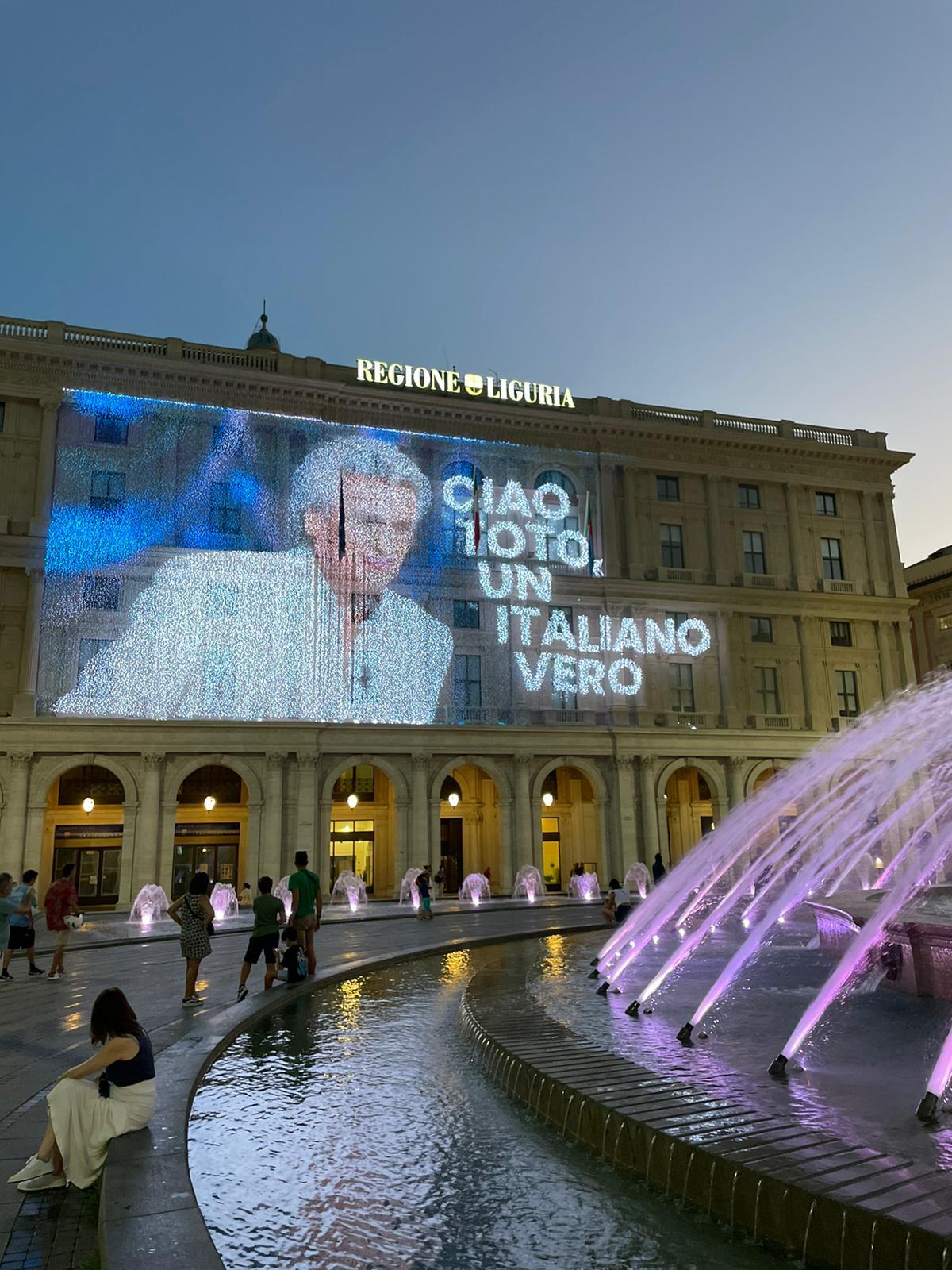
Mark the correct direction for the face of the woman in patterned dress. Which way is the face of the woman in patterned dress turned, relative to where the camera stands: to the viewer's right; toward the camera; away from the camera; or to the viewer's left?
away from the camera

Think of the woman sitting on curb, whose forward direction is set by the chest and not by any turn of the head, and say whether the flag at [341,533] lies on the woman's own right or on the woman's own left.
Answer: on the woman's own right

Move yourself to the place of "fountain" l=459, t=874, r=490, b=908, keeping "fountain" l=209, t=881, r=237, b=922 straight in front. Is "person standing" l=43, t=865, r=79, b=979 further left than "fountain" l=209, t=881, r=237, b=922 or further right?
left

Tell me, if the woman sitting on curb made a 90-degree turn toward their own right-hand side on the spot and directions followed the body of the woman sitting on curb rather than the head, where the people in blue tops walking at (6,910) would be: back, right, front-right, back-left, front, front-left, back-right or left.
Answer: front

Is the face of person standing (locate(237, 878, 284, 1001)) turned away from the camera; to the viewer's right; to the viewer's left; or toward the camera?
away from the camera

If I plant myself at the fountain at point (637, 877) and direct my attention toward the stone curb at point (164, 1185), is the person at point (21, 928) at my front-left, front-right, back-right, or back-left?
front-right

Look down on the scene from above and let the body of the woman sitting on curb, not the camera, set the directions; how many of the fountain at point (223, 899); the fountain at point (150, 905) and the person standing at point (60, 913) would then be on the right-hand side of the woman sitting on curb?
3

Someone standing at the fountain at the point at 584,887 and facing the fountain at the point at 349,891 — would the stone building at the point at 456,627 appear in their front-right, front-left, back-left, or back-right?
front-right

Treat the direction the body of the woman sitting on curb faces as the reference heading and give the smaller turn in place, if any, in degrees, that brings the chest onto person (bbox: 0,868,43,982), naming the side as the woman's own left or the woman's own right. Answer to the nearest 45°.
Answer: approximately 90° to the woman's own right

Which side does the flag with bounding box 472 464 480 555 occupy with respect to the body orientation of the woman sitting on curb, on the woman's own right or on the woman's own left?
on the woman's own right

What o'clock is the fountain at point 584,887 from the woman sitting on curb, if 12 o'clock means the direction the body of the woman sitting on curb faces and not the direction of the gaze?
The fountain is roughly at 4 o'clock from the woman sitting on curb.

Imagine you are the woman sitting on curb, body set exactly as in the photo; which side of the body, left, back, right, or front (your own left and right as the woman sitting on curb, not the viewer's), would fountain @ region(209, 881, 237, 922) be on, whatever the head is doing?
right

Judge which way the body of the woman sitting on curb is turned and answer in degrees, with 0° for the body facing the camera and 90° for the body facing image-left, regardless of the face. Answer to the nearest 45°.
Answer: approximately 90°

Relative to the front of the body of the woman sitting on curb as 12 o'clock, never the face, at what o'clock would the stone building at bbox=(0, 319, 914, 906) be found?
The stone building is roughly at 4 o'clock from the woman sitting on curb.

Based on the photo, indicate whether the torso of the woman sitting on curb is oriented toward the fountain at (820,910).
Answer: no

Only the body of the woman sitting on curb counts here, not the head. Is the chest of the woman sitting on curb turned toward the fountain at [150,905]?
no

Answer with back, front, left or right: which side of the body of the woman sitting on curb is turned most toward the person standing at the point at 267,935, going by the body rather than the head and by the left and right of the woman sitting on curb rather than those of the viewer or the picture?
right

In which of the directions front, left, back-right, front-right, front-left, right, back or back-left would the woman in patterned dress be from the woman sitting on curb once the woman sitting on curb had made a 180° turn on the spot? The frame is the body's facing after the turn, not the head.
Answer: left
